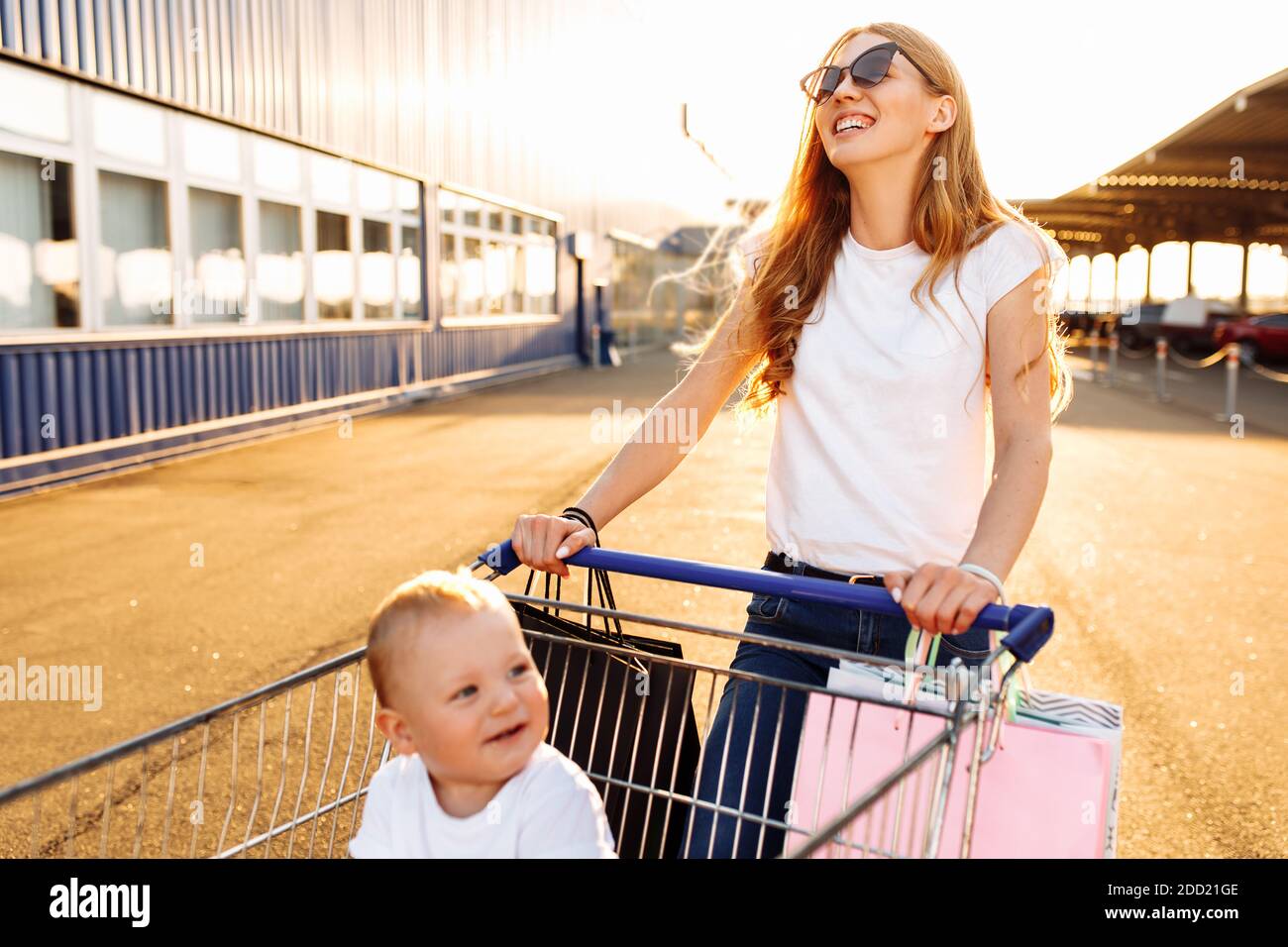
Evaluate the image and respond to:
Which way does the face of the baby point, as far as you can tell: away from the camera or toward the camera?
toward the camera

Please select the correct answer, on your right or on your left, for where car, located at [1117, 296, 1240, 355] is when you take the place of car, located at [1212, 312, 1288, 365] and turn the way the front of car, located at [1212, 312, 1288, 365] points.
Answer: on your right

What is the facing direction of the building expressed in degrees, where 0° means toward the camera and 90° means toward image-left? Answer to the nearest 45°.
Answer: approximately 315°

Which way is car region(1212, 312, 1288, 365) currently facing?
to the viewer's left

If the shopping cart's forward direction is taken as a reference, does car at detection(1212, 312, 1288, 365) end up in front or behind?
behind

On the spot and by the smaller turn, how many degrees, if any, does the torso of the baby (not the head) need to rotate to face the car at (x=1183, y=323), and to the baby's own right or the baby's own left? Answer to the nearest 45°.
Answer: approximately 90° to the baby's own left

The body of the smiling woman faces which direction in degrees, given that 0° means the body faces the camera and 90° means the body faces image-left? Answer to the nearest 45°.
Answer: approximately 45°

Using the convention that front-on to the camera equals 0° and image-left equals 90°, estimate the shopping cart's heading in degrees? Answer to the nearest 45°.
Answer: approximately 45°

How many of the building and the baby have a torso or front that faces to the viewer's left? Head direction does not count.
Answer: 0

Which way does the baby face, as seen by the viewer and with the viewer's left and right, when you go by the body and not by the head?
facing the viewer and to the right of the viewer

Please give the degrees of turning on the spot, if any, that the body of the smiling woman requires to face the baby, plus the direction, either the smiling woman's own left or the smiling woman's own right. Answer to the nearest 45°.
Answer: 0° — they already face them

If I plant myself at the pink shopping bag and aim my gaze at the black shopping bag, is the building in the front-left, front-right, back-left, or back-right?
front-right

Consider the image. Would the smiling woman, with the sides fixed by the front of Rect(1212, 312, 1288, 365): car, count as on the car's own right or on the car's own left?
on the car's own left
